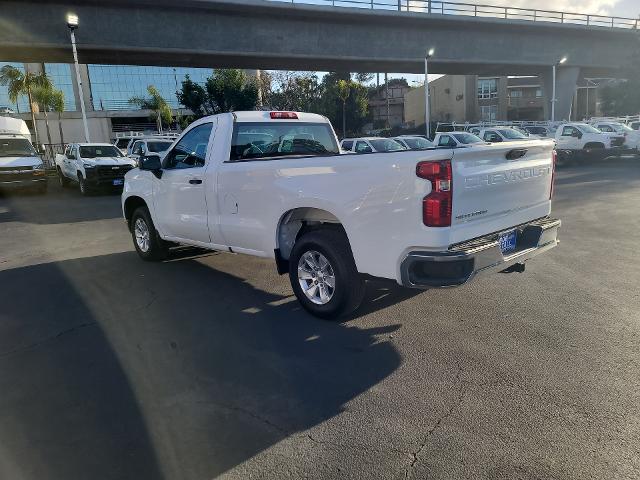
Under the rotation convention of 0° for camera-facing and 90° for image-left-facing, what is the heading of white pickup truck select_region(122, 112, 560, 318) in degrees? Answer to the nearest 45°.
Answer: approximately 135°

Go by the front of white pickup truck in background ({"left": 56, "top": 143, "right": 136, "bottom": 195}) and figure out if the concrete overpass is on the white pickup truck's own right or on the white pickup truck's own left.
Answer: on the white pickup truck's own left

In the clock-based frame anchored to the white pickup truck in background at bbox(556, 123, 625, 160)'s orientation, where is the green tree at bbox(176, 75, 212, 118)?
The green tree is roughly at 5 o'clock from the white pickup truck in background.

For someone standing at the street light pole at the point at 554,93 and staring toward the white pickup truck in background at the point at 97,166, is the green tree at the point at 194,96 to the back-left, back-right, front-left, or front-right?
front-right

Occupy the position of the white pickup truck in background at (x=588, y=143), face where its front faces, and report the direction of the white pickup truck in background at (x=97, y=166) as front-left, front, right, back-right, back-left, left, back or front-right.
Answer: right

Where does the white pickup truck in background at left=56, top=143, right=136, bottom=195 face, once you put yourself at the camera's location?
facing the viewer and to the right of the viewer

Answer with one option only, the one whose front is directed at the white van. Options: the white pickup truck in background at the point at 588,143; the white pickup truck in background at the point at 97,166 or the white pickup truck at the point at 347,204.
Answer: the white pickup truck

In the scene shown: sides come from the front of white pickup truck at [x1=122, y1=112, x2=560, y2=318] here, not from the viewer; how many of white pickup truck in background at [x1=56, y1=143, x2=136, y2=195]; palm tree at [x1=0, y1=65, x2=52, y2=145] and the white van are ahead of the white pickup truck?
3

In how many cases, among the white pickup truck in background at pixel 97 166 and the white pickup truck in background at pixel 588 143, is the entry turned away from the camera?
0

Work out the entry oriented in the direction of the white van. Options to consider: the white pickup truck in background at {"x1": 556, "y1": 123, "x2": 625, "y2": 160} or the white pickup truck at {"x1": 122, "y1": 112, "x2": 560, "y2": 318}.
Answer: the white pickup truck

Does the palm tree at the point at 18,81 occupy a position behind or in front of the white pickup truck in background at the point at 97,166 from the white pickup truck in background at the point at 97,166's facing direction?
behind

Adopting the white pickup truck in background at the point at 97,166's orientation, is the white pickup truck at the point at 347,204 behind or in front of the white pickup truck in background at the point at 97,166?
in front
